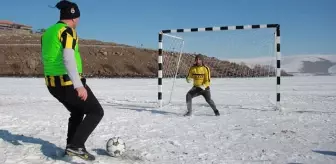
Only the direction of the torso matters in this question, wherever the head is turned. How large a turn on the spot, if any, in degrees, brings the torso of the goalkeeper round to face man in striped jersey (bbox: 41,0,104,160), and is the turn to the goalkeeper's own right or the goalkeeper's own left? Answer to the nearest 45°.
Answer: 0° — they already face them

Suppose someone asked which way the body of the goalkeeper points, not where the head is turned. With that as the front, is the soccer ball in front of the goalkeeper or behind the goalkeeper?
in front

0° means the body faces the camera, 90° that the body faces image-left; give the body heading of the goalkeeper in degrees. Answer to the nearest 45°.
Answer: approximately 0°

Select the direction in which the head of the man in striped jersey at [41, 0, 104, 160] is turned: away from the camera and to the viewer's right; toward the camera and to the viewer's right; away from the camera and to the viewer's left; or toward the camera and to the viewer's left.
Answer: away from the camera and to the viewer's right

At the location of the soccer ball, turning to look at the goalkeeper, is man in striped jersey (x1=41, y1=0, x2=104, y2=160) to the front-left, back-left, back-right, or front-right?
back-left
